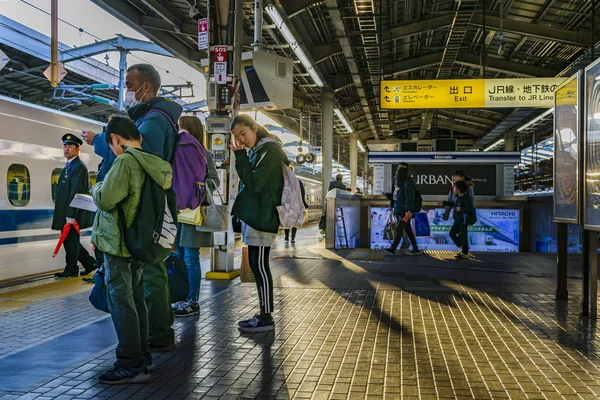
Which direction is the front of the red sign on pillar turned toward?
toward the camera

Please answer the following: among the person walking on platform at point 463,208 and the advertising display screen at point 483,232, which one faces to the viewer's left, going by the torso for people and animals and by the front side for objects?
the person walking on platform

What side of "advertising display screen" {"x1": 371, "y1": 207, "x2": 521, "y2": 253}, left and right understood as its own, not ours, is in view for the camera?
front

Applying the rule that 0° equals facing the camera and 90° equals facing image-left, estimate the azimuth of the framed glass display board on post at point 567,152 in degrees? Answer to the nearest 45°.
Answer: approximately 45°

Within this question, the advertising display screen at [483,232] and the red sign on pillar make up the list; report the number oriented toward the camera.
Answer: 2

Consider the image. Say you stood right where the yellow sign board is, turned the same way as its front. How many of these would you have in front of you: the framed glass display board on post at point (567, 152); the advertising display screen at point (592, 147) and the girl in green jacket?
3

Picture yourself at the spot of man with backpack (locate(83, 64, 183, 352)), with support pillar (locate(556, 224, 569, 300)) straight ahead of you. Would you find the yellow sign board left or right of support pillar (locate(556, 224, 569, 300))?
left
